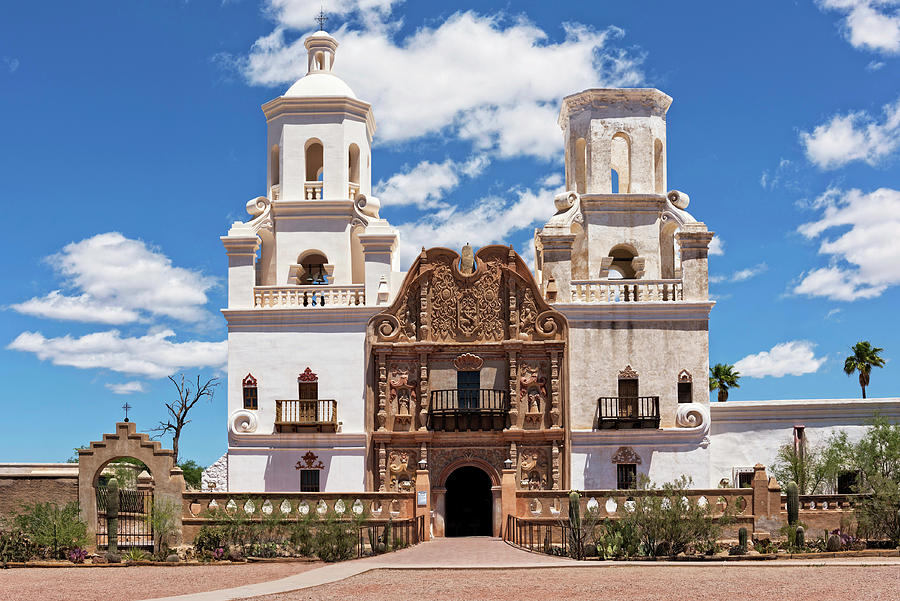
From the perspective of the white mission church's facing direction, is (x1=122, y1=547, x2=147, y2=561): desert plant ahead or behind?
ahead

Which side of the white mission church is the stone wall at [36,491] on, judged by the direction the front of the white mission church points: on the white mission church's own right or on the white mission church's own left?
on the white mission church's own right

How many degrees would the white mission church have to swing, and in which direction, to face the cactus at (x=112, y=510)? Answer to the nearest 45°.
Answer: approximately 45° to its right

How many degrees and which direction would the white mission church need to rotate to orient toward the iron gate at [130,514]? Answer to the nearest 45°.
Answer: approximately 45° to its right

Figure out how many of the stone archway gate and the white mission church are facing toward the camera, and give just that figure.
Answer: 2

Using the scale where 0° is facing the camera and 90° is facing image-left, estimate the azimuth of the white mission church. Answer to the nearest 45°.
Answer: approximately 0°

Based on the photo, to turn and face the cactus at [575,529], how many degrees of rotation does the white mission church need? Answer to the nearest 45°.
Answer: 0° — it already faces it

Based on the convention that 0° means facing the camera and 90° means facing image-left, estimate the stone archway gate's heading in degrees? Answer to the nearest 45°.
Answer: approximately 0°

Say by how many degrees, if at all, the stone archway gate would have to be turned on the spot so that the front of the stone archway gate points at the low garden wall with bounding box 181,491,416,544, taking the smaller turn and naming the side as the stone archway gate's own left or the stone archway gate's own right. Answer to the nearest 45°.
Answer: approximately 45° to the stone archway gate's own left

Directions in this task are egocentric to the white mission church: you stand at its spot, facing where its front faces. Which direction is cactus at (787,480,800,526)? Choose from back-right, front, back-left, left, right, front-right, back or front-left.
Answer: front-left
